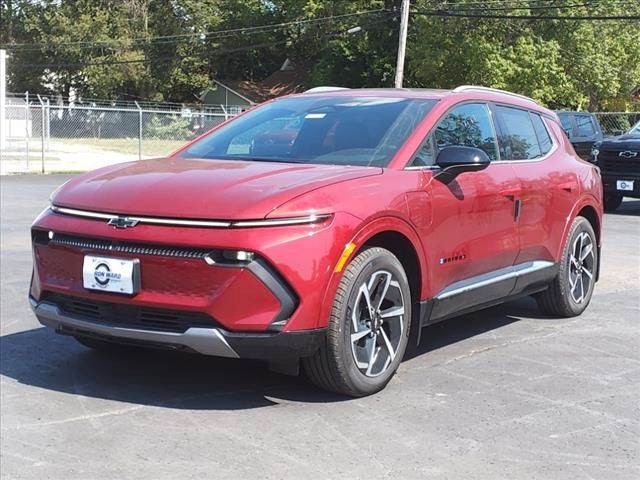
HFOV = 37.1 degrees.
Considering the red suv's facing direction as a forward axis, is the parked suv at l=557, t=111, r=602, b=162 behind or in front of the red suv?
behind

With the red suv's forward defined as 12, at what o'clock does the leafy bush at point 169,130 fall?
The leafy bush is roughly at 4 o'clock from the red suv.

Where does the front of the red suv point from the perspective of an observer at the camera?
facing the viewer and to the left of the viewer

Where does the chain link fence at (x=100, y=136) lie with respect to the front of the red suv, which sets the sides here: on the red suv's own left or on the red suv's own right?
on the red suv's own right

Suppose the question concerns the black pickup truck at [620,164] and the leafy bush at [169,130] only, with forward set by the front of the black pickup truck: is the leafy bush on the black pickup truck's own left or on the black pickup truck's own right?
on the black pickup truck's own right

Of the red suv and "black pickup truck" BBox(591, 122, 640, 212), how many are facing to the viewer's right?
0

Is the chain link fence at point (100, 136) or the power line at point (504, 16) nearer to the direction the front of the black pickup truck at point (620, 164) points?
the chain link fence

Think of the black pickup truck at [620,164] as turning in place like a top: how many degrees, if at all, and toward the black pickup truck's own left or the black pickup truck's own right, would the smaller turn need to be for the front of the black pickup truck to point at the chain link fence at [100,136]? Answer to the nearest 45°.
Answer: approximately 90° to the black pickup truck's own right
